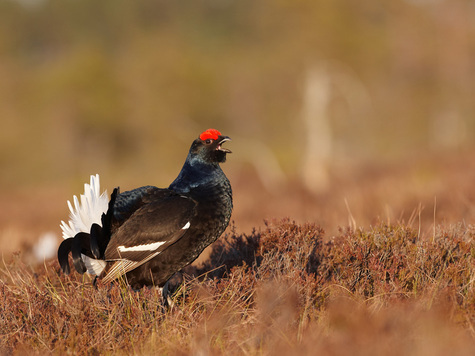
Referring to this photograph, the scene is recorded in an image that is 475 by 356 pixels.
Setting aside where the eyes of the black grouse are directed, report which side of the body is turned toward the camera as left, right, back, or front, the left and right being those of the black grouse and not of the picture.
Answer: right
